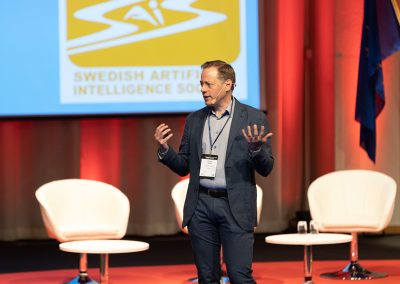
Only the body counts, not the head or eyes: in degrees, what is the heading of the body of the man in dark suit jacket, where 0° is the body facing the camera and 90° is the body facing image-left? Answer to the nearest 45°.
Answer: approximately 45°

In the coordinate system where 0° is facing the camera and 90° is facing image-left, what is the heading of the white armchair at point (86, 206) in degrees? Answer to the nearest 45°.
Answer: approximately 315°

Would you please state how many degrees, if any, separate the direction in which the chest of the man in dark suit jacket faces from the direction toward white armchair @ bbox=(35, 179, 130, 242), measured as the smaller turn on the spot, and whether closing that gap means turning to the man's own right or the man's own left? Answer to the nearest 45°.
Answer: approximately 90° to the man's own right
